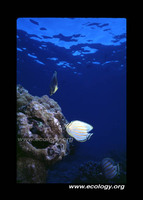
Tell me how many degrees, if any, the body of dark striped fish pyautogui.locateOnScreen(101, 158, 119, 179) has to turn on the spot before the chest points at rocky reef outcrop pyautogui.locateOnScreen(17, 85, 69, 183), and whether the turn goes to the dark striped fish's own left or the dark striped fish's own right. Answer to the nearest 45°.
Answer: approximately 45° to the dark striped fish's own left

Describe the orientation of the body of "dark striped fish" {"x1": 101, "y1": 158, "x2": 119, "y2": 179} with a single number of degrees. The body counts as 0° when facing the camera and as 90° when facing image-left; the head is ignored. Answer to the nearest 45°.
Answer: approximately 90°
